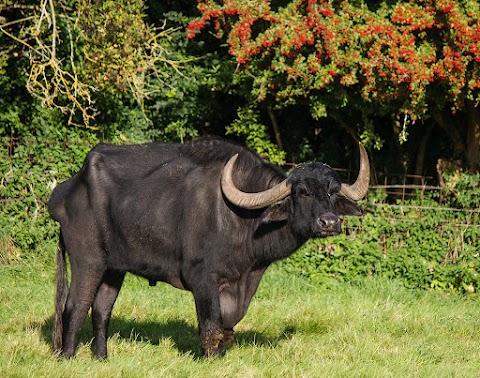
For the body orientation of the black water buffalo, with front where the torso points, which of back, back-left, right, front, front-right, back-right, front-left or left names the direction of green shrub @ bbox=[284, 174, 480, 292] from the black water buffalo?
left

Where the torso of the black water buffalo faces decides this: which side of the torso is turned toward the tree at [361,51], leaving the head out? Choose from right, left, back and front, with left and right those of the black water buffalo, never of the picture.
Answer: left

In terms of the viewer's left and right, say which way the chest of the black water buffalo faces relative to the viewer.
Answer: facing the viewer and to the right of the viewer

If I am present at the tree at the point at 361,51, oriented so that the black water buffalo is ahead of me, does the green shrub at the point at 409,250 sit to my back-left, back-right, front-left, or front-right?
front-left
